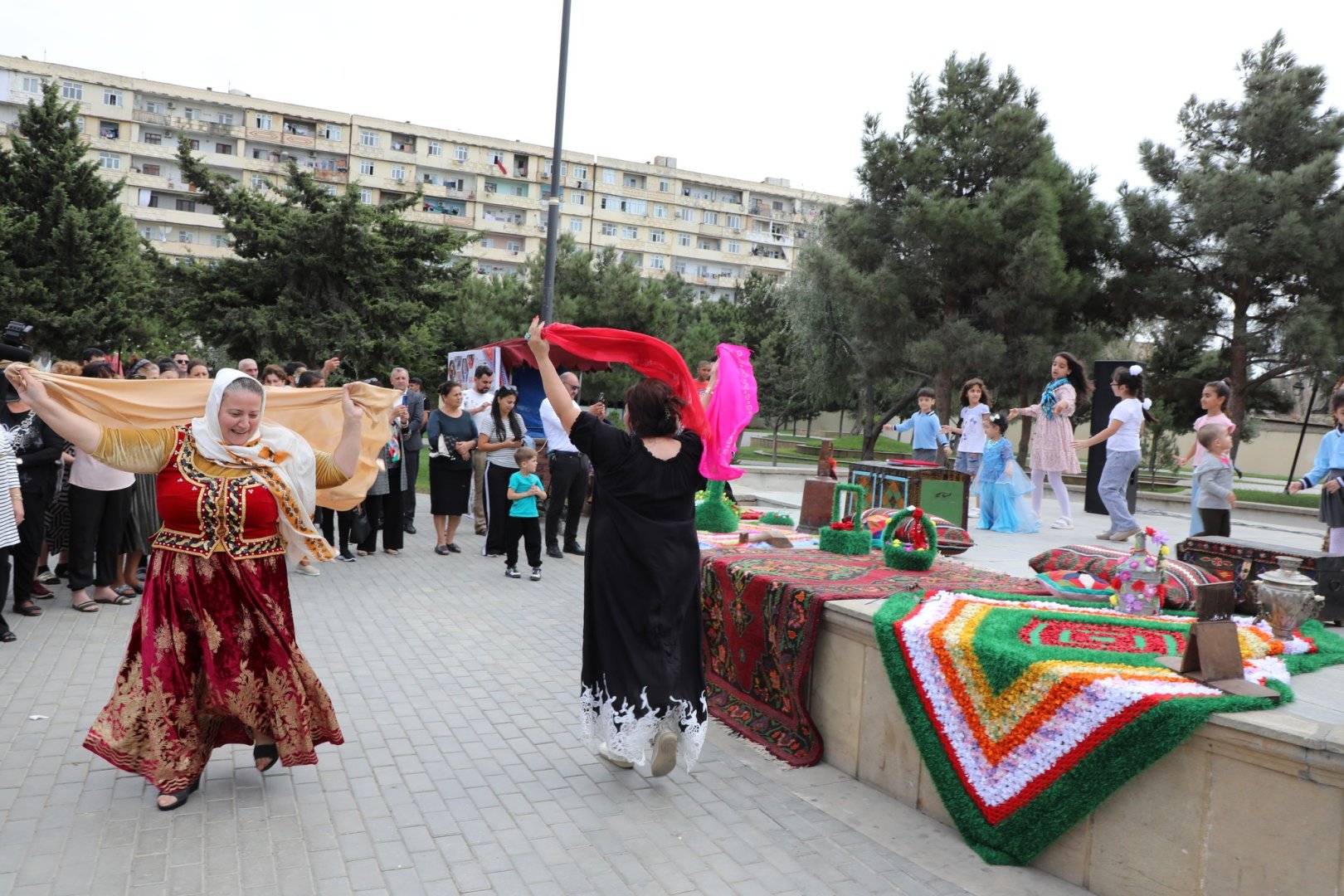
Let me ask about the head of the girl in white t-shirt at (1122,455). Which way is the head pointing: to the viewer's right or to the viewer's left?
to the viewer's left

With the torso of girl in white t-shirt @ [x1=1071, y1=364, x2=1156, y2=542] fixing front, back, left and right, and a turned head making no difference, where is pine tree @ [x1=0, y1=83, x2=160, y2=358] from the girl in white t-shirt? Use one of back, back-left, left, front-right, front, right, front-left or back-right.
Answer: front

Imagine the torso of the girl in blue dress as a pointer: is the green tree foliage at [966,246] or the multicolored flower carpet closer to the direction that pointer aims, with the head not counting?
the multicolored flower carpet

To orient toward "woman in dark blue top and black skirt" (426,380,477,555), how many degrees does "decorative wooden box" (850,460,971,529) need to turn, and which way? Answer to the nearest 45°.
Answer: approximately 45° to its right

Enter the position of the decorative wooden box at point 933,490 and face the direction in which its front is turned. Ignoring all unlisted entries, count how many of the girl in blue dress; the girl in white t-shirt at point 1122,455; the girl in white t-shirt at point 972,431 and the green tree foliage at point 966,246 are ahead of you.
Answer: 0

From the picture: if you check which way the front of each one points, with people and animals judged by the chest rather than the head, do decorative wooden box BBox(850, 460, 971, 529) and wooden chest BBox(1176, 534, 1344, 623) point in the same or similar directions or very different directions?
same or similar directions

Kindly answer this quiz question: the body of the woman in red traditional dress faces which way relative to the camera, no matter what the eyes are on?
toward the camera

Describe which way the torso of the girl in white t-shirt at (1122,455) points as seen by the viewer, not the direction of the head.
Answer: to the viewer's left

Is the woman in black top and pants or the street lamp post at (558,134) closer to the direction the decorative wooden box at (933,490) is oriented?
the woman in black top and pants

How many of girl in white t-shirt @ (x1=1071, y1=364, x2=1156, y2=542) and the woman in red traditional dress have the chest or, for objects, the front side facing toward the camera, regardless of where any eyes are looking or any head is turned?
1

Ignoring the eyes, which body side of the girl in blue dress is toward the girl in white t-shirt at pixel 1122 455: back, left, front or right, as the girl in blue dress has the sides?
left

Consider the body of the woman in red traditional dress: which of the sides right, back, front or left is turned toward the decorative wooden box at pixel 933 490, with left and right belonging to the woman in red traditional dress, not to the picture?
left

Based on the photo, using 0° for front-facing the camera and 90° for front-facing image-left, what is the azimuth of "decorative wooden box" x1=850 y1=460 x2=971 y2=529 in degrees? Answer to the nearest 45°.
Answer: approximately 45°

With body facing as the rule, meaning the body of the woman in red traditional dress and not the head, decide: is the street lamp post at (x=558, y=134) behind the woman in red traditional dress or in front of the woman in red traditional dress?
behind

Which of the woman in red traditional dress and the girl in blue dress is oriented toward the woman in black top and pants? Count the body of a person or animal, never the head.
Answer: the girl in blue dress

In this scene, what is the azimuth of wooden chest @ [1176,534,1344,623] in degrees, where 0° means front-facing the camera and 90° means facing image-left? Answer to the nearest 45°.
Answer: approximately 45°
